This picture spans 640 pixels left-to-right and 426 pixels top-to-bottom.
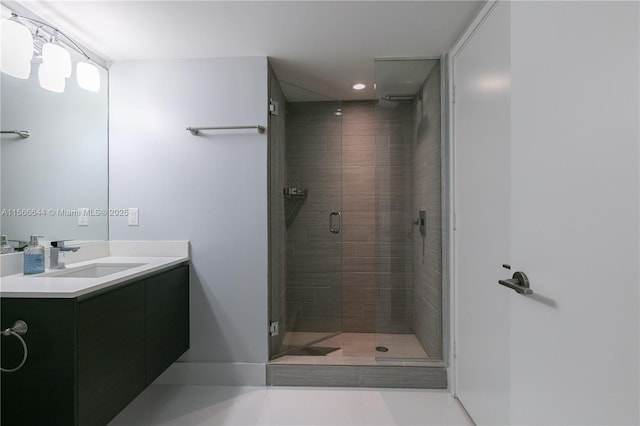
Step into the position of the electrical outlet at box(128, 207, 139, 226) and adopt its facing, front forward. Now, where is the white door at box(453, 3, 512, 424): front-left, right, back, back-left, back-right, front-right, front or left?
front-left

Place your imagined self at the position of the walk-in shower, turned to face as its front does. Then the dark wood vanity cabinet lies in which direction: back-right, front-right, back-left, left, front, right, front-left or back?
front-right

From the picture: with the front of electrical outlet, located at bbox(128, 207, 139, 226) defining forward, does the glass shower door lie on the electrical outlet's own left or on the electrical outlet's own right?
on the electrical outlet's own left

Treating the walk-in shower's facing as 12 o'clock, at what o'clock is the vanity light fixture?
The vanity light fixture is roughly at 2 o'clock from the walk-in shower.

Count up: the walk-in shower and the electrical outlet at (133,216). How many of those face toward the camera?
2

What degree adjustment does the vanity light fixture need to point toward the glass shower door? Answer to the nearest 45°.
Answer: approximately 45° to its left

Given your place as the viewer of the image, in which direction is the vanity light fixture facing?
facing the viewer and to the right of the viewer

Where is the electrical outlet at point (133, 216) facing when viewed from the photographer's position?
facing the viewer

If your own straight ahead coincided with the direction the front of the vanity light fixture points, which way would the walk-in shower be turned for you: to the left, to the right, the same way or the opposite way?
to the right

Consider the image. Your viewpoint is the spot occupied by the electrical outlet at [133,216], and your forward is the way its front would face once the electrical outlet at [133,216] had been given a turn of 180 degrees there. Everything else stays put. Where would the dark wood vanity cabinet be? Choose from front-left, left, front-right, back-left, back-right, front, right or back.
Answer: back

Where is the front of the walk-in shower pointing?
toward the camera

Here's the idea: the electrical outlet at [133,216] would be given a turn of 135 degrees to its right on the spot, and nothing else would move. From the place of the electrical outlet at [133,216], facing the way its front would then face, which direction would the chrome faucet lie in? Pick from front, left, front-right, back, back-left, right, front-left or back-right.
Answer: left

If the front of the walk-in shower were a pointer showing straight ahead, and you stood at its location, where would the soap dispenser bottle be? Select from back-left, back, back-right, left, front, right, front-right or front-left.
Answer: front-right

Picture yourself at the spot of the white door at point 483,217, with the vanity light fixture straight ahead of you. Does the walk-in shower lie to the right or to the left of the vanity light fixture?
right

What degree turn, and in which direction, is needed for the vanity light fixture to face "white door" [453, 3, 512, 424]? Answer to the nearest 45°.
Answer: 0° — it already faces it
